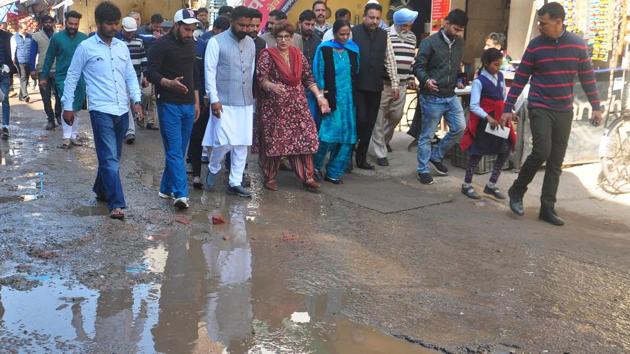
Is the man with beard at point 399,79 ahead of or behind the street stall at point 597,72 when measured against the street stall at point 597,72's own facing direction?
ahead

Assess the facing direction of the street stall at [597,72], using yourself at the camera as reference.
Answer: facing the viewer and to the left of the viewer

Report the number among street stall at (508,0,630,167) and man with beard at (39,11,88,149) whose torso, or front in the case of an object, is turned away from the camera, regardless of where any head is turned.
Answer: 0

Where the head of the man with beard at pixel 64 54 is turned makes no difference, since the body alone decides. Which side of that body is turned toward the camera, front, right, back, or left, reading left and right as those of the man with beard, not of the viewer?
front

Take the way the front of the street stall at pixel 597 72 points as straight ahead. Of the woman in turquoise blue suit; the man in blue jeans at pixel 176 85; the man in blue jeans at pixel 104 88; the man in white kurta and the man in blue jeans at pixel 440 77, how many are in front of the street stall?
5

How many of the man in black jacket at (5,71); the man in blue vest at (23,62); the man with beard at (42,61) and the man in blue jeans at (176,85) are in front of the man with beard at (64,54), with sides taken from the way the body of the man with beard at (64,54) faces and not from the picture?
1

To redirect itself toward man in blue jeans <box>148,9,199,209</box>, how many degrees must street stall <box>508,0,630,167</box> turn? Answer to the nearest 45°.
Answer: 0° — it already faces them

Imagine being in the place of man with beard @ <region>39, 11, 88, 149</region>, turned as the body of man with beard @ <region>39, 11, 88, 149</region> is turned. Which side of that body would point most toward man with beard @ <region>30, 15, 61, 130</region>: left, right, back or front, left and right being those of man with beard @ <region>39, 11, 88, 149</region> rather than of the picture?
back

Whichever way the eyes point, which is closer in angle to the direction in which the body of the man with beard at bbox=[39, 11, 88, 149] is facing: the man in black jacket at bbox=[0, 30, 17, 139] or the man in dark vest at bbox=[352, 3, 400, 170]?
the man in dark vest

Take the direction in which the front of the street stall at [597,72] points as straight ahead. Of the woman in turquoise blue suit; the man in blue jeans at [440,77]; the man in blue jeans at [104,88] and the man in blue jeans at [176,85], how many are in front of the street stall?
4
